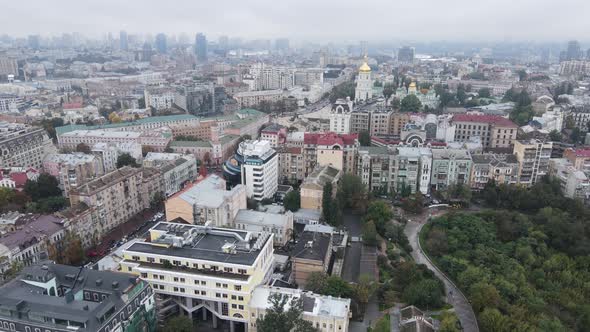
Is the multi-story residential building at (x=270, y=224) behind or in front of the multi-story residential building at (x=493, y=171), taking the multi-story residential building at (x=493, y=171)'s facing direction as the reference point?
in front

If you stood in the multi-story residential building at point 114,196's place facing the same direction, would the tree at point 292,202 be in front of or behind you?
in front

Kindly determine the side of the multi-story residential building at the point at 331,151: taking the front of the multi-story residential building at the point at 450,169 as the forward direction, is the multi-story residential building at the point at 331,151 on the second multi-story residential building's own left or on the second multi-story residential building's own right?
on the second multi-story residential building's own right

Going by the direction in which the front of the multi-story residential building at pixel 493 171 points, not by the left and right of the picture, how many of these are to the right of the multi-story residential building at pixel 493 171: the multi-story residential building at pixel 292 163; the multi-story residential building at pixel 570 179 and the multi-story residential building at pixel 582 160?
1

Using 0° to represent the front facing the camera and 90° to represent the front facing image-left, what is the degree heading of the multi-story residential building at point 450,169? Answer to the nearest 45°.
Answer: approximately 0°

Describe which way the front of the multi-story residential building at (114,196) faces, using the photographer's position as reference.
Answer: facing the viewer and to the right of the viewer

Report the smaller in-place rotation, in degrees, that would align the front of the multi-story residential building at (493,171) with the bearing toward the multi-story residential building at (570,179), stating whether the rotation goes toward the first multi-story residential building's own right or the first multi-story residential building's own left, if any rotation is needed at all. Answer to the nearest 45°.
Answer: approximately 90° to the first multi-story residential building's own left

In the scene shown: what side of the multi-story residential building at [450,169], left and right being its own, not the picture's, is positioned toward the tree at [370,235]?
front

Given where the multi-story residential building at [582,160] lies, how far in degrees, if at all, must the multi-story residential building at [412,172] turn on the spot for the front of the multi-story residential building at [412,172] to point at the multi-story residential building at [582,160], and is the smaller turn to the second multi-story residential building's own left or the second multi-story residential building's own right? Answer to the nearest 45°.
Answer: approximately 90° to the second multi-story residential building's own left

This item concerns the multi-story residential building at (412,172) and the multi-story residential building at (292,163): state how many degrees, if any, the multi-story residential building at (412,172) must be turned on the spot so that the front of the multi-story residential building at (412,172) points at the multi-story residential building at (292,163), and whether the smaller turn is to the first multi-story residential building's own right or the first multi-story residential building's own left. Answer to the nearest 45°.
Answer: approximately 90° to the first multi-story residential building's own right

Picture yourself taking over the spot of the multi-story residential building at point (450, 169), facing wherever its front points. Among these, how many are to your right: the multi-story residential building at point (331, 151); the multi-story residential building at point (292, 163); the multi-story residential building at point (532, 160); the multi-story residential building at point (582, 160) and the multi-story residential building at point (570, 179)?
2

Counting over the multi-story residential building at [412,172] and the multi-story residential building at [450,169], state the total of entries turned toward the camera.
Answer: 2
